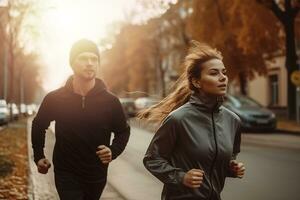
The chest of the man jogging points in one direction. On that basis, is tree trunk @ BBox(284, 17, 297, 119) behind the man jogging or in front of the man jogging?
behind

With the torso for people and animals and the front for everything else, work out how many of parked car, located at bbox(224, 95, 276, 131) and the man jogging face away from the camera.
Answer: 0

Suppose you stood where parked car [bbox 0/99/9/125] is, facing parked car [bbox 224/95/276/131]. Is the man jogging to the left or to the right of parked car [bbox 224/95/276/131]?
right

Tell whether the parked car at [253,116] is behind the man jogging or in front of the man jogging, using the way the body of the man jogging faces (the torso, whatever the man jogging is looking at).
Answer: behind

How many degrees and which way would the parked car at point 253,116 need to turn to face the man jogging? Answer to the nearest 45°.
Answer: approximately 45° to its right

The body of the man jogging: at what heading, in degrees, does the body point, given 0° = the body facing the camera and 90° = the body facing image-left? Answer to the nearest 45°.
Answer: approximately 0°

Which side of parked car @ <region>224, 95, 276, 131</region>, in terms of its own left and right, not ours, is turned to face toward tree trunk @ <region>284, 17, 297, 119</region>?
left

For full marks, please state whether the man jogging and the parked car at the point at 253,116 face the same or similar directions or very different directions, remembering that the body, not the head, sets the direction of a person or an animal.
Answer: same or similar directions

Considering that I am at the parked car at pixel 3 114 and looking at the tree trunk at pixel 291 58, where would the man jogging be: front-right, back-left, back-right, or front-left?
front-right
